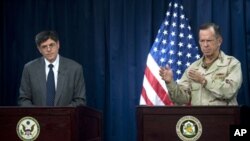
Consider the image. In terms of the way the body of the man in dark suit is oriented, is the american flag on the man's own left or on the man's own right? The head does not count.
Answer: on the man's own left

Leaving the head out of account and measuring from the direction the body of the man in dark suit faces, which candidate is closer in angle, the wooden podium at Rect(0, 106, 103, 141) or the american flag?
the wooden podium

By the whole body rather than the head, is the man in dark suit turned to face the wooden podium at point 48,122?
yes

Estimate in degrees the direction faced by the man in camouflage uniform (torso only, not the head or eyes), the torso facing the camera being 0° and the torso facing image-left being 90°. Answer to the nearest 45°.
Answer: approximately 45°

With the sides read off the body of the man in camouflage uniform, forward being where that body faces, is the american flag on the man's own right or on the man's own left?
on the man's own right

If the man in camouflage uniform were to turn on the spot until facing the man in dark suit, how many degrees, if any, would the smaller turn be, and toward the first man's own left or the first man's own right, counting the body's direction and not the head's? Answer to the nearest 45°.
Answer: approximately 45° to the first man's own right

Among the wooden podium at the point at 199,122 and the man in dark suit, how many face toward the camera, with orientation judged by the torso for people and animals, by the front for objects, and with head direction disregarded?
2

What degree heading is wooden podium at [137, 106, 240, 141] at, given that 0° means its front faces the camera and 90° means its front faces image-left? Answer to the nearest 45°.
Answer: approximately 0°
